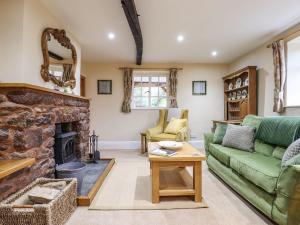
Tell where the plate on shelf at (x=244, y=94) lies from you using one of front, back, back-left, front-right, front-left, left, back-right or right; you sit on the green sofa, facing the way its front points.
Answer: back-right

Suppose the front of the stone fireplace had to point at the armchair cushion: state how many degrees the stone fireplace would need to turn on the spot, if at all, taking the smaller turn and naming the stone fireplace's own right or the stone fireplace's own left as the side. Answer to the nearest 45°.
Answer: approximately 90° to the stone fireplace's own left

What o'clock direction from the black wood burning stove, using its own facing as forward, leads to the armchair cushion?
The armchair cushion is roughly at 10 o'clock from the black wood burning stove.

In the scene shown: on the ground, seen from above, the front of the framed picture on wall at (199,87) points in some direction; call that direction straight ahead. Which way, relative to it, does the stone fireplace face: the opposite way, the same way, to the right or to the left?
to the left

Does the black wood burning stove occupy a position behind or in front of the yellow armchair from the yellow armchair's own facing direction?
in front

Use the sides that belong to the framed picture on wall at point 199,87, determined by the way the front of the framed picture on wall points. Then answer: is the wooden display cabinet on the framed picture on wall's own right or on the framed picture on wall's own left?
on the framed picture on wall's own left

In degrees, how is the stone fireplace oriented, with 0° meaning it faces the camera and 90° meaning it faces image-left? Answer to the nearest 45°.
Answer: approximately 315°

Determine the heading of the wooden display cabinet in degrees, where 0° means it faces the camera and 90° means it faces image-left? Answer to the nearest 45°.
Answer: approximately 45°

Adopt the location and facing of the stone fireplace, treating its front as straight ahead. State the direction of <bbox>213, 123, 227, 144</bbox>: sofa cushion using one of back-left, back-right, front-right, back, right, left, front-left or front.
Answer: front-left

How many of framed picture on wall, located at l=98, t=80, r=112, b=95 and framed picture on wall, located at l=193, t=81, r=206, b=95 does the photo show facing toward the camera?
2

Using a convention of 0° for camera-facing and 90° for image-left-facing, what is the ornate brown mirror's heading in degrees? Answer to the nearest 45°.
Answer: approximately 315°

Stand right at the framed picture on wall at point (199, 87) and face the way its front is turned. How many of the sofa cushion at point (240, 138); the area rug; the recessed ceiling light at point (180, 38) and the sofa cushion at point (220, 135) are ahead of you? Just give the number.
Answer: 4

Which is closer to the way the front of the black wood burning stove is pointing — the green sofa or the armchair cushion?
the green sofa
